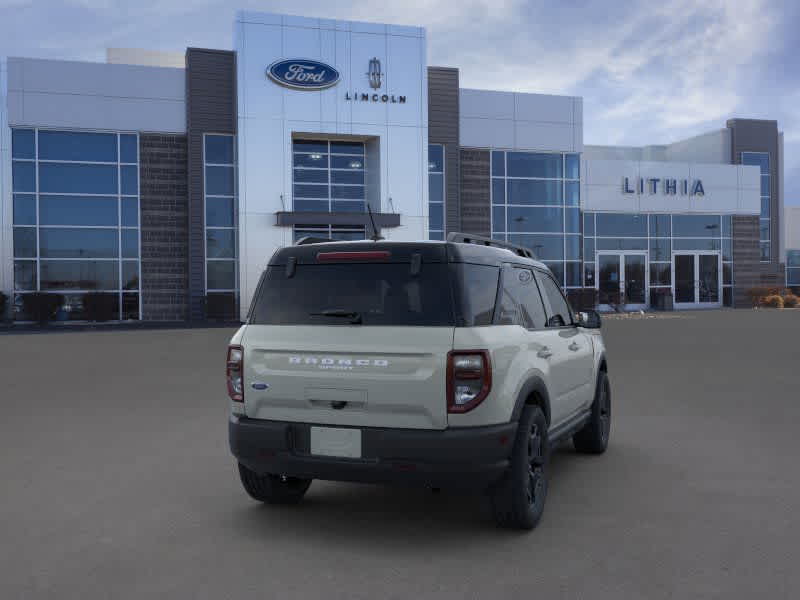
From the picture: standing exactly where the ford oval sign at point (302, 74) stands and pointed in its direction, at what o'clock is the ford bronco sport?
The ford bronco sport is roughly at 12 o'clock from the ford oval sign.

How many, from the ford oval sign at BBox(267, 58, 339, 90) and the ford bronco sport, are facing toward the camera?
1

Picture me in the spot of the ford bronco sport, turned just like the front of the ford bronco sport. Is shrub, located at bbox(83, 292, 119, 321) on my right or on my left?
on my left

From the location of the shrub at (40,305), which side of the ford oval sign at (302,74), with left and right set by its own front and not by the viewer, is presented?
right

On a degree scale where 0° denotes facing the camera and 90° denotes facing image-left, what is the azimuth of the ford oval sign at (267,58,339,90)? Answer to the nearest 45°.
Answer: approximately 0°

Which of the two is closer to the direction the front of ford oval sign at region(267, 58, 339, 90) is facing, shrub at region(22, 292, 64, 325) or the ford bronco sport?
the ford bronco sport

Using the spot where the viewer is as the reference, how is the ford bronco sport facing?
facing away from the viewer and to the right of the viewer

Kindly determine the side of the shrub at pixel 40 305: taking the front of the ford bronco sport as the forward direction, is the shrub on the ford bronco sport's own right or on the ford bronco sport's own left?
on the ford bronco sport's own left
